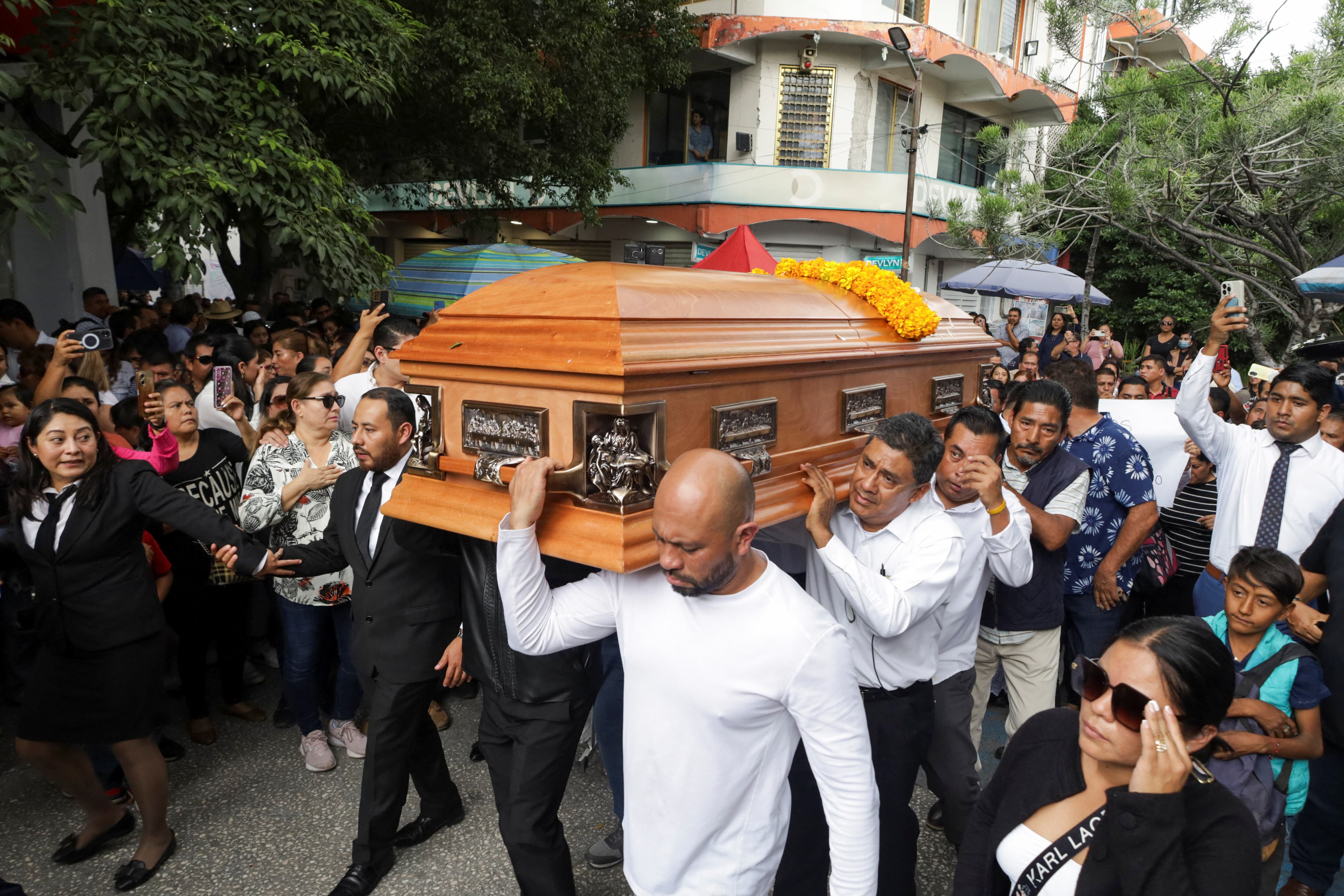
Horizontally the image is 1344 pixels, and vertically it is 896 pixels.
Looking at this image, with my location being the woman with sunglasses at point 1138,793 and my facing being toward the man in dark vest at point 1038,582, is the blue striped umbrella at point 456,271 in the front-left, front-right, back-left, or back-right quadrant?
front-left

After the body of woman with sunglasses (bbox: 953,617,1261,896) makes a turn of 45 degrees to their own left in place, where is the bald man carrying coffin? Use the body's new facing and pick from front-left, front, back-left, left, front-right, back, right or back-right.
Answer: right

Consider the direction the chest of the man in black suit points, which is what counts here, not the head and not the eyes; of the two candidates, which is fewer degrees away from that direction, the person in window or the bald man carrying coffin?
the bald man carrying coffin

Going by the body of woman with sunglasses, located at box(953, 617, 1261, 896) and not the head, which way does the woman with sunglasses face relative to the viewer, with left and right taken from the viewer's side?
facing the viewer and to the left of the viewer

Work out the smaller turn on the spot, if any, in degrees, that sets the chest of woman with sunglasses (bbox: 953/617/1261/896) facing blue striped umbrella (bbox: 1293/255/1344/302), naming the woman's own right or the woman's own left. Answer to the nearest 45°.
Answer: approximately 135° to the woman's own right

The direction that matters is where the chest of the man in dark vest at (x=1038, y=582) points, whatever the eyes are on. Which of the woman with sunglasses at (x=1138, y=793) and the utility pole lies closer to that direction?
the woman with sunglasses

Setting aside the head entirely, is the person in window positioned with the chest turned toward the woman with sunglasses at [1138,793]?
yes

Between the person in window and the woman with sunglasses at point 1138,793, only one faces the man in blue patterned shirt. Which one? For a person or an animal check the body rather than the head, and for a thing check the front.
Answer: the person in window

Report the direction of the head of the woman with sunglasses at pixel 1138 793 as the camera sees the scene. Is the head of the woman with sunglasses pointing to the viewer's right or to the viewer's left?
to the viewer's left

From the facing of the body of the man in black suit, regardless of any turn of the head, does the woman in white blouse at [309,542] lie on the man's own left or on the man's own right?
on the man's own right

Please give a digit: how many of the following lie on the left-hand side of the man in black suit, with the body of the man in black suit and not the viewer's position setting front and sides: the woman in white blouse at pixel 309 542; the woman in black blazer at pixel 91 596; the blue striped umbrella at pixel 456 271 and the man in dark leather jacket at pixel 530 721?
1

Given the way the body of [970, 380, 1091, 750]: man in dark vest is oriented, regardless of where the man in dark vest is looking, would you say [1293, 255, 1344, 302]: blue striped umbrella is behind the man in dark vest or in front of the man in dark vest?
behind

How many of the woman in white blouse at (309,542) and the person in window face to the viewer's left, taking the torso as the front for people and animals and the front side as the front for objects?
0

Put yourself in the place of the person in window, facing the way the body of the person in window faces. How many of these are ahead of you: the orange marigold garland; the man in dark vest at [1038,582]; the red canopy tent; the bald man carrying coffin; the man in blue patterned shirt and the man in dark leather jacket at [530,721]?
6

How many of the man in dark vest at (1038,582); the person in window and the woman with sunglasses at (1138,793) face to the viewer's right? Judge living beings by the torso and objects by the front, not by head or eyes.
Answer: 0

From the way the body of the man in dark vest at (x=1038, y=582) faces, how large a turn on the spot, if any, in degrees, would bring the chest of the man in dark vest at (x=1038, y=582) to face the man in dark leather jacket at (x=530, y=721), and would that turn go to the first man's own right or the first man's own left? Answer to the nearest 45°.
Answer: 0° — they already face them

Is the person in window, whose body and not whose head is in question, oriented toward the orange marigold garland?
yes

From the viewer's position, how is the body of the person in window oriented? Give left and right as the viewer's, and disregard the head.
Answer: facing the viewer

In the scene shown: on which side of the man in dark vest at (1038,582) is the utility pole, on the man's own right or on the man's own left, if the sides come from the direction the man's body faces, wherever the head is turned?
on the man's own right
